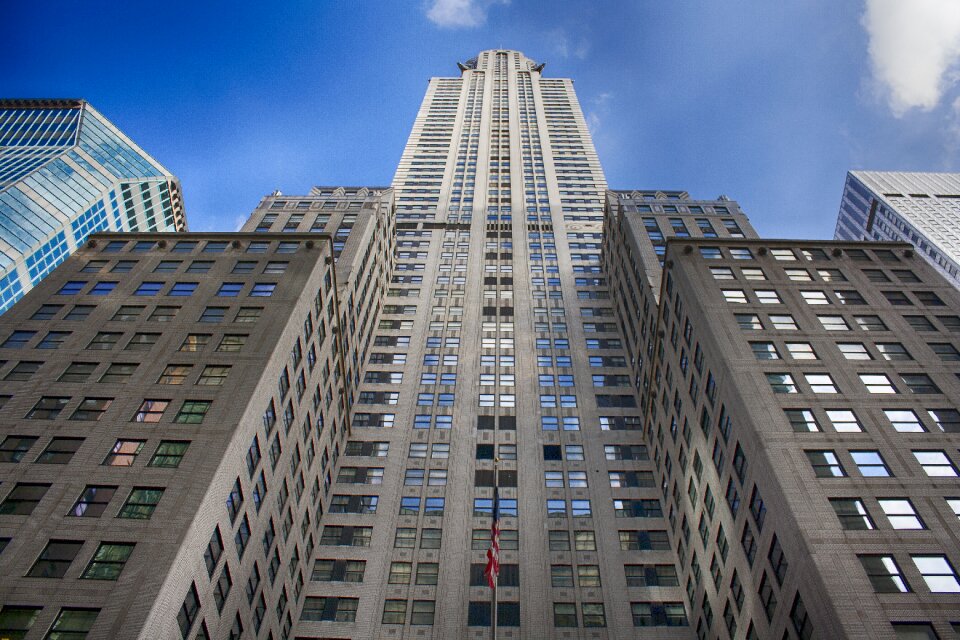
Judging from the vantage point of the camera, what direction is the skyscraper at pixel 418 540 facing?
facing the viewer

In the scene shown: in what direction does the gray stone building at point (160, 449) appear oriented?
toward the camera
